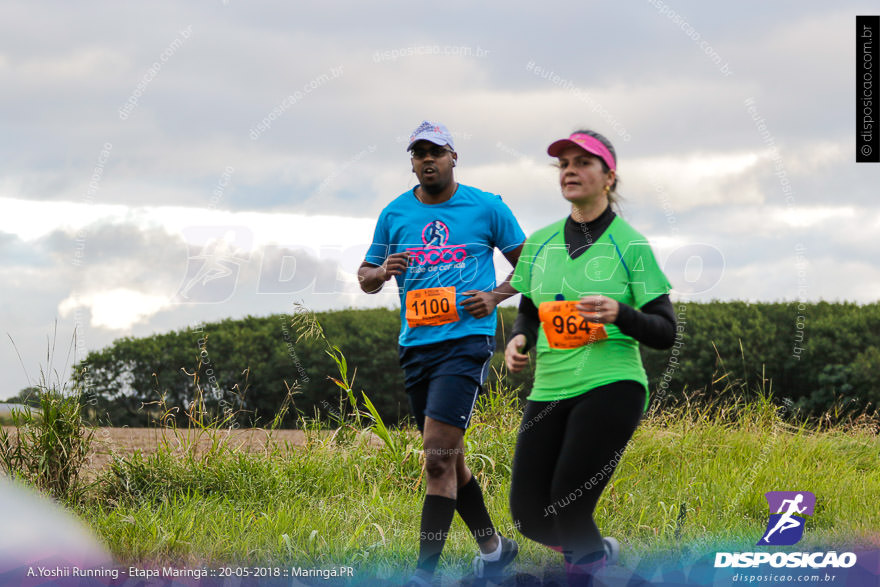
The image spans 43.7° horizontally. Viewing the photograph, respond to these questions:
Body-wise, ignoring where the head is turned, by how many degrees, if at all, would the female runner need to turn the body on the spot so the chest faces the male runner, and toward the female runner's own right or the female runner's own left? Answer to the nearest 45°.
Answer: approximately 90° to the female runner's own right

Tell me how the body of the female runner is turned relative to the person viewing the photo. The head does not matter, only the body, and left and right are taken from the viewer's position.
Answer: facing the viewer and to the left of the viewer

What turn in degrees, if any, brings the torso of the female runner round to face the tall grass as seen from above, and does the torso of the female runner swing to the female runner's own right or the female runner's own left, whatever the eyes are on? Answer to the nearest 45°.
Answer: approximately 90° to the female runner's own right

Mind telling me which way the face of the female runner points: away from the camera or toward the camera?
toward the camera
